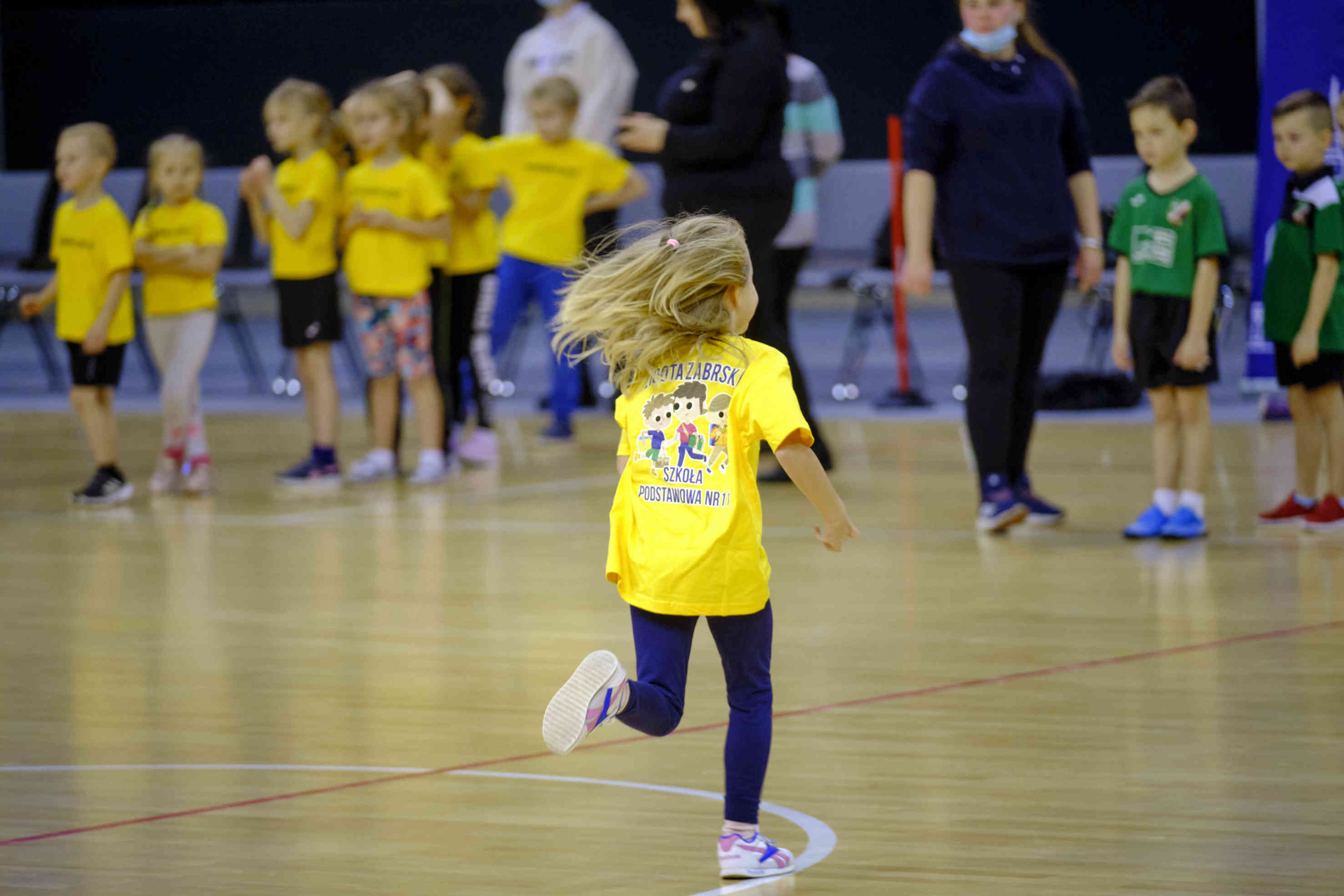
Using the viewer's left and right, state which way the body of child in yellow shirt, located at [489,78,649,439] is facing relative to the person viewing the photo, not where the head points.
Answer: facing the viewer

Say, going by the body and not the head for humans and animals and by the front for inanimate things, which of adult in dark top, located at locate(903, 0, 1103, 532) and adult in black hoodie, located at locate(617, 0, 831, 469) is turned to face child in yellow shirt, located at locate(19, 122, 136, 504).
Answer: the adult in black hoodie

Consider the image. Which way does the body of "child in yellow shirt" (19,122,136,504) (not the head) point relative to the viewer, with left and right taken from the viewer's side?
facing the viewer and to the left of the viewer

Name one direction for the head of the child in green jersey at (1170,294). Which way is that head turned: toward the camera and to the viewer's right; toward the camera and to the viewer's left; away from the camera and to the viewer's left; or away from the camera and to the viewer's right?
toward the camera and to the viewer's left

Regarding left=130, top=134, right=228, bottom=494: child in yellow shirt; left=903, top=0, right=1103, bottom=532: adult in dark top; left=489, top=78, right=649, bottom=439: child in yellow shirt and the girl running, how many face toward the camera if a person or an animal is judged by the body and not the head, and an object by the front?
3

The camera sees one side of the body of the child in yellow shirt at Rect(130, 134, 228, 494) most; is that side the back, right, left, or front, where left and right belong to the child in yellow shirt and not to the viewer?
front

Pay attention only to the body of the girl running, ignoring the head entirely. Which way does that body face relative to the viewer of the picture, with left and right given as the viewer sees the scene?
facing away from the viewer and to the right of the viewer

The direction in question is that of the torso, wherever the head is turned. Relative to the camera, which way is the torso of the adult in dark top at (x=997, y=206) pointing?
toward the camera

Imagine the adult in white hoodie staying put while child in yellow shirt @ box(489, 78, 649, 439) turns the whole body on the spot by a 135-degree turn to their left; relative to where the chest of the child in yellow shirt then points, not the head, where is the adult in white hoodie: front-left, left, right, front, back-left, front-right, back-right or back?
front-left

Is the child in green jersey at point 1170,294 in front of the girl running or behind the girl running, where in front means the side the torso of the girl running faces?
in front

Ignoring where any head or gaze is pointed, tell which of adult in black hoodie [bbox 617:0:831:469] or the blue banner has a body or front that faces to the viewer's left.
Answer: the adult in black hoodie

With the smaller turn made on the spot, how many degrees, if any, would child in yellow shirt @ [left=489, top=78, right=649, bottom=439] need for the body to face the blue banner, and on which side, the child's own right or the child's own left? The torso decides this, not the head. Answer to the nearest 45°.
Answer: approximately 90° to the child's own left

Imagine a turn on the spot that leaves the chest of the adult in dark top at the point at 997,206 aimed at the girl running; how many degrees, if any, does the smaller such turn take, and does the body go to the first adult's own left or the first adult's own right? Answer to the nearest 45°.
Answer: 0° — they already face them

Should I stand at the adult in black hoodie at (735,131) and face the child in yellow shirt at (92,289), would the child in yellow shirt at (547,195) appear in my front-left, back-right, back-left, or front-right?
front-right

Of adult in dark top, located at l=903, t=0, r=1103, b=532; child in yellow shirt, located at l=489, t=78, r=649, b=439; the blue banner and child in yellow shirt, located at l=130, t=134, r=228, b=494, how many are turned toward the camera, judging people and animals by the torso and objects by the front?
4

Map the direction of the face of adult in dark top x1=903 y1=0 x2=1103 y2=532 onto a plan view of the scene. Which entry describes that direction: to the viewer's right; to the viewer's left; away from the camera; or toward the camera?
toward the camera

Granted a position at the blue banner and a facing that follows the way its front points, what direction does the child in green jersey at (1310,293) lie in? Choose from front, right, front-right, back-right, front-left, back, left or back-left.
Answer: front

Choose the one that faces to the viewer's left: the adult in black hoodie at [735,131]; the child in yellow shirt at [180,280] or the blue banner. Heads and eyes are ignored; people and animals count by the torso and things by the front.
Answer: the adult in black hoodie

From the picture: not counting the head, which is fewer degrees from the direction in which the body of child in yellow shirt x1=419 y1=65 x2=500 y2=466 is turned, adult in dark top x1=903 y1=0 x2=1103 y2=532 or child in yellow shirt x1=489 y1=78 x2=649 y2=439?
the adult in dark top

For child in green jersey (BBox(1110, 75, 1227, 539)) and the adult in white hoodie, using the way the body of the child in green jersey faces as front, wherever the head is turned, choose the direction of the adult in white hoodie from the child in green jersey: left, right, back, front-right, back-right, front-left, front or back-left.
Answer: right

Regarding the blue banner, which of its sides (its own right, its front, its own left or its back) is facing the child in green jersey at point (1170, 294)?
front
